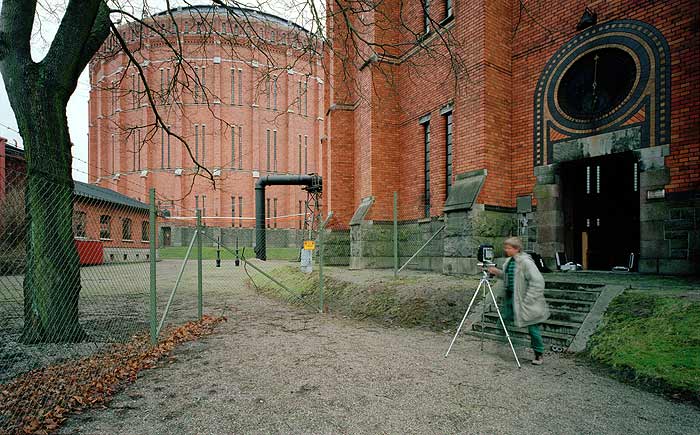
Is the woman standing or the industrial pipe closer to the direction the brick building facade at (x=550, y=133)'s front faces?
the woman standing

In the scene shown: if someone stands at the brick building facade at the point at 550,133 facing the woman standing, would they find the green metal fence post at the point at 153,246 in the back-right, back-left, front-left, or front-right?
front-right

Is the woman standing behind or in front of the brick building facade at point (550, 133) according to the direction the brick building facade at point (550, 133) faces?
in front

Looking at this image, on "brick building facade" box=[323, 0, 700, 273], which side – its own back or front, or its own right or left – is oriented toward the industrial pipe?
right

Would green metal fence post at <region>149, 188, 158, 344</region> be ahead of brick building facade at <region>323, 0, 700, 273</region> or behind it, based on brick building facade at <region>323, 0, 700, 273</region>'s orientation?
ahead

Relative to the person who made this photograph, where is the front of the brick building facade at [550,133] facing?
facing the viewer and to the left of the viewer

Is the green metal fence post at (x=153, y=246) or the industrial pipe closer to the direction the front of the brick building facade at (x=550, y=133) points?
the green metal fence post
